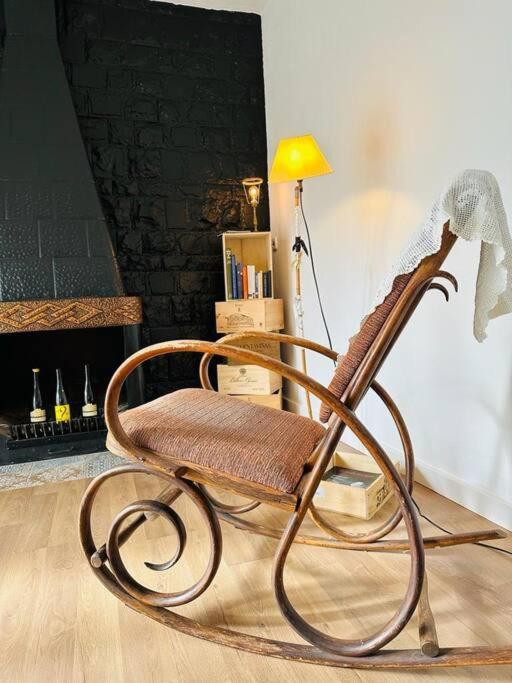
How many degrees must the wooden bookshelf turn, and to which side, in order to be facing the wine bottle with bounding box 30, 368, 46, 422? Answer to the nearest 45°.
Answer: approximately 90° to its right

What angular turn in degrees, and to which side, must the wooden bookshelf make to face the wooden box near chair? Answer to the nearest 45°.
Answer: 0° — it already faces it

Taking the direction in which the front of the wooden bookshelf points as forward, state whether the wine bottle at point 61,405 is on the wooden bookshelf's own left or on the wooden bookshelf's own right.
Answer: on the wooden bookshelf's own right

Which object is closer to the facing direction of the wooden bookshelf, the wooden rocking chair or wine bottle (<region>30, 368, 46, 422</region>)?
the wooden rocking chair

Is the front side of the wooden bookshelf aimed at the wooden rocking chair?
yes

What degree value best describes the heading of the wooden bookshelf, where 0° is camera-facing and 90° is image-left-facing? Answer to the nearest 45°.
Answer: approximately 0°

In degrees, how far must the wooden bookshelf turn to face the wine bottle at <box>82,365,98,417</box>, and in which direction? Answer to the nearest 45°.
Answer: approximately 90° to its right
